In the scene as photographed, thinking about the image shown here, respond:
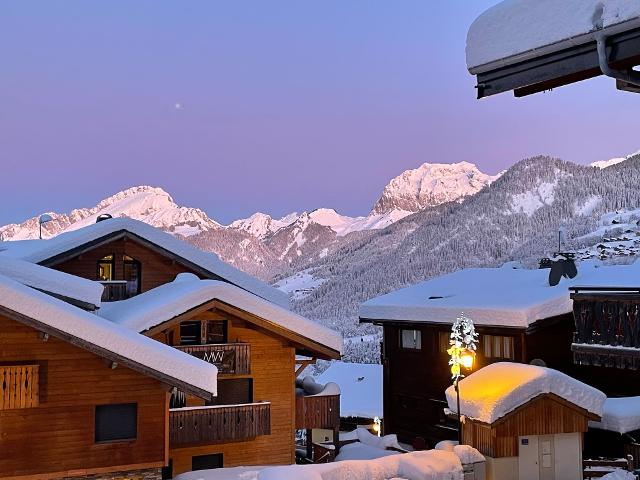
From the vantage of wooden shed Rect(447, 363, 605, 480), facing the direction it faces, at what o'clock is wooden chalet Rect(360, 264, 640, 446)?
wooden chalet Rect(360, 264, 640, 446) is roughly at 7 o'clock from wooden shed Rect(447, 363, 605, 480).

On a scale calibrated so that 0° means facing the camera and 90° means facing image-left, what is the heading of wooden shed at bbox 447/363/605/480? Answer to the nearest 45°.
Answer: approximately 315°

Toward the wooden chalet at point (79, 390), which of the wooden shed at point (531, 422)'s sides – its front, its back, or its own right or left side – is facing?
right

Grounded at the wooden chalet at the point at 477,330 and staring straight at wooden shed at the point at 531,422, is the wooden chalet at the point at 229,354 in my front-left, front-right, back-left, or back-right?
front-right
